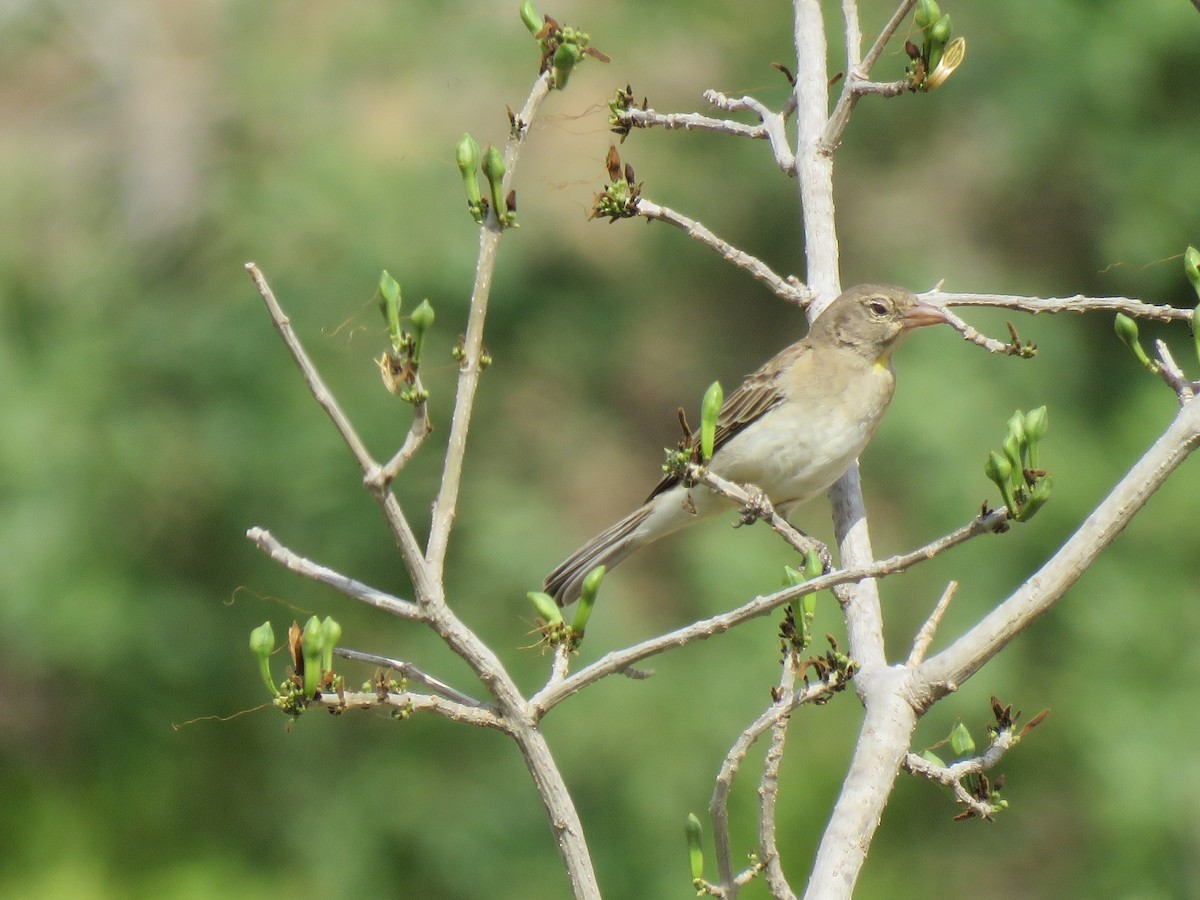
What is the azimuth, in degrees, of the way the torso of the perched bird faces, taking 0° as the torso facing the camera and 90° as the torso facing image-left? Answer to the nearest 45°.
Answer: approximately 270°
